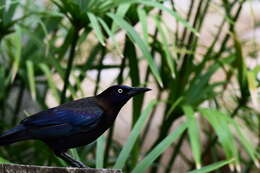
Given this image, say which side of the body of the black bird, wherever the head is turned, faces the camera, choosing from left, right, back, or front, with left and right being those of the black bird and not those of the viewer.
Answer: right
